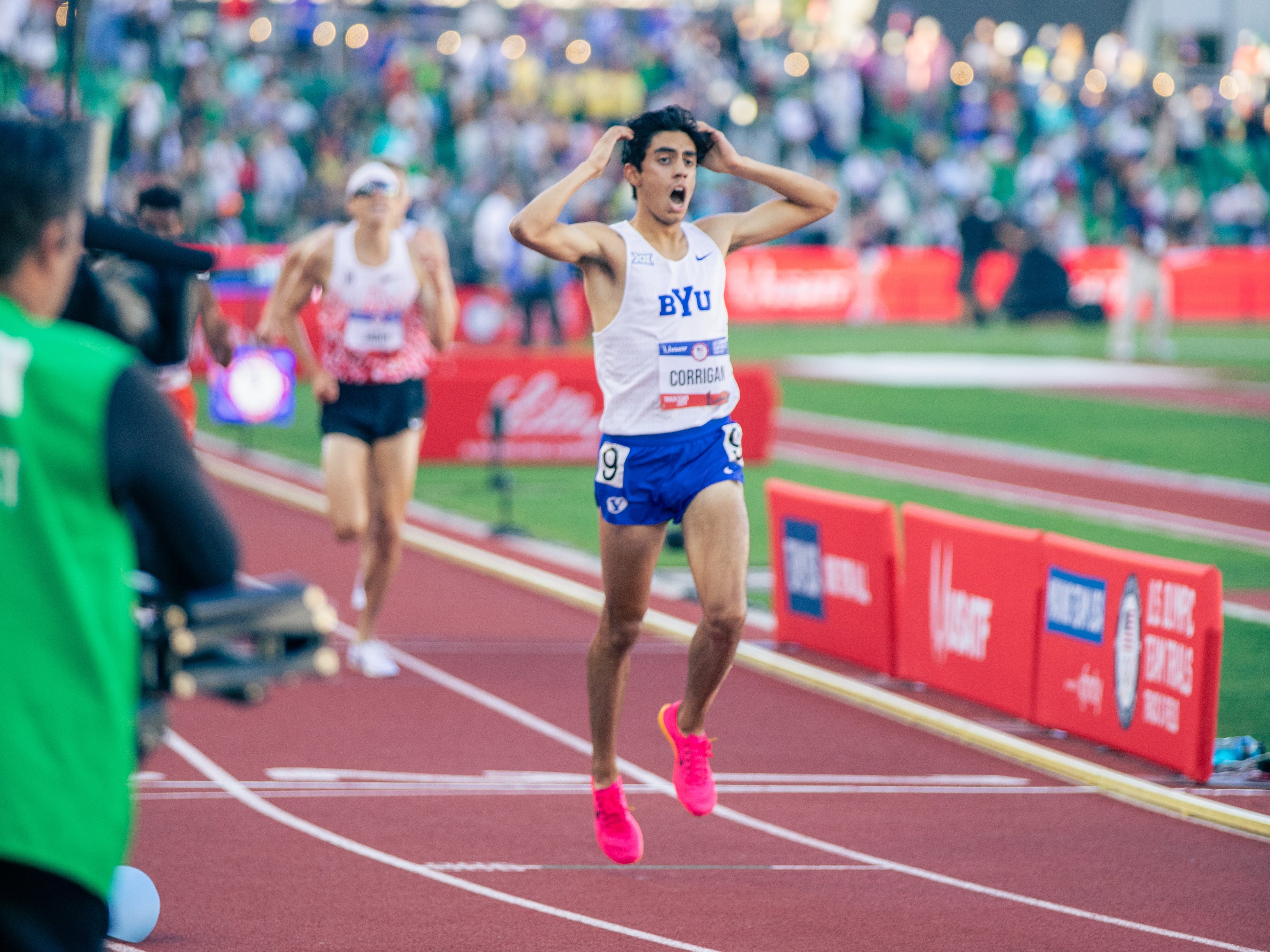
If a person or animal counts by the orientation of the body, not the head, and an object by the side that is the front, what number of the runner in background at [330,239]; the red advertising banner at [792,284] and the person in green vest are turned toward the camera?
2

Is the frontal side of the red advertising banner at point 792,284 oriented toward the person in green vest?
yes

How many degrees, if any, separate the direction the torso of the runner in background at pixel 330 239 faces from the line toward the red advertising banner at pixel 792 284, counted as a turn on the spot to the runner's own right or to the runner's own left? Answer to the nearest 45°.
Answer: approximately 180°

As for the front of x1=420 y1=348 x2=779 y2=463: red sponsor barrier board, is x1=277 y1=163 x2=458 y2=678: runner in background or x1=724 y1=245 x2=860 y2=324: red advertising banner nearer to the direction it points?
the runner in background

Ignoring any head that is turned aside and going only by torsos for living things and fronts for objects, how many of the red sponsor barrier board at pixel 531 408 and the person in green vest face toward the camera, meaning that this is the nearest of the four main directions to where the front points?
1

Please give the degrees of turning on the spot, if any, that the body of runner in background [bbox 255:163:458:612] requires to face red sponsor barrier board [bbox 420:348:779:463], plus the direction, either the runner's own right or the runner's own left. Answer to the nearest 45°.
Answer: approximately 180°

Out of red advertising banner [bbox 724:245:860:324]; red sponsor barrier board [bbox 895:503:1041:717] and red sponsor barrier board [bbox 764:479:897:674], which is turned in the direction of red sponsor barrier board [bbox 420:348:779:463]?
the red advertising banner

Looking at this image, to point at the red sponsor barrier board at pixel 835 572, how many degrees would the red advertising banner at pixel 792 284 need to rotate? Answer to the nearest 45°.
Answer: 0° — it already faces it

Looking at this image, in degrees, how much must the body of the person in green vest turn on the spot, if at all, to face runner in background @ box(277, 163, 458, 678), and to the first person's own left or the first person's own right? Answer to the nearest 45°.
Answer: approximately 45° to the first person's own left
